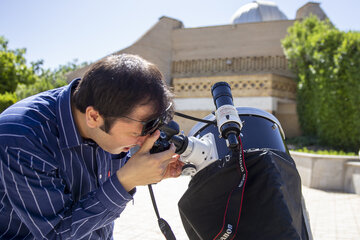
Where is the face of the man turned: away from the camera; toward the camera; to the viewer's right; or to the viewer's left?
to the viewer's right

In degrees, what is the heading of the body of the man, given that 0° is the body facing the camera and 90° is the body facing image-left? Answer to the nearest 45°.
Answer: approximately 270°
